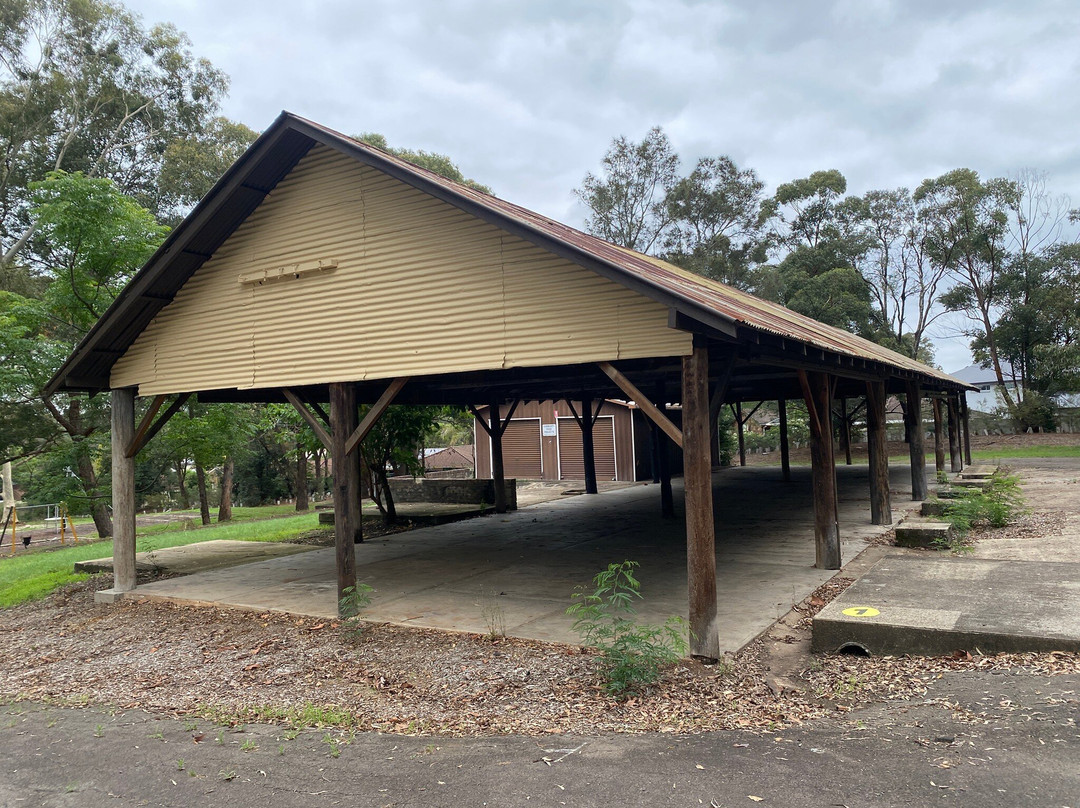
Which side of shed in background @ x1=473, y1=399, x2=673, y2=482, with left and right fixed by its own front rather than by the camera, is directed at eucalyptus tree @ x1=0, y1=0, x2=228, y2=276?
right

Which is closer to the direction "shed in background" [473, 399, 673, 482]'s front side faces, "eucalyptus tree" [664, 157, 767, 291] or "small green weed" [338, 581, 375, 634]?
the small green weed

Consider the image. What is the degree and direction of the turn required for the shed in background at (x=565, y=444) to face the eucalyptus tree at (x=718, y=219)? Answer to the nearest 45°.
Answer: approximately 135° to its left

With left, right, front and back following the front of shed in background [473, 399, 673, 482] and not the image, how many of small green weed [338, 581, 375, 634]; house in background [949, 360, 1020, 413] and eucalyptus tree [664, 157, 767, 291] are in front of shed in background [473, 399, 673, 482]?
1

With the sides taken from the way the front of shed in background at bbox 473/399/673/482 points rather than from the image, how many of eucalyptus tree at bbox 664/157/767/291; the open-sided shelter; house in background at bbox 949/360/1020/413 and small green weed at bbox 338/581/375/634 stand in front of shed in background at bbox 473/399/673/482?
2

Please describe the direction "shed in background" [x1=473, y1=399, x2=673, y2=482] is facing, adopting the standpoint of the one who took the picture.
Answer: facing the viewer

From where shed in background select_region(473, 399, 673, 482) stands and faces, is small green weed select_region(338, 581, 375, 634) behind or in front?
in front

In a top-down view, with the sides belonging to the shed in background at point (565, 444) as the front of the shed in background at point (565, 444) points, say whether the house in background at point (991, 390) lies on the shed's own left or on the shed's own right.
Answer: on the shed's own left

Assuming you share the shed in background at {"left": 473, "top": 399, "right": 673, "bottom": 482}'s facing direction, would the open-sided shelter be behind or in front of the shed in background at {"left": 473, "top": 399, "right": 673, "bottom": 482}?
in front

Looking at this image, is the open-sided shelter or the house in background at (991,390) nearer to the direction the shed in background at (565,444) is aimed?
the open-sided shelter
